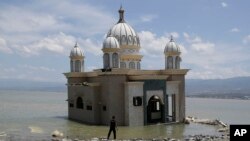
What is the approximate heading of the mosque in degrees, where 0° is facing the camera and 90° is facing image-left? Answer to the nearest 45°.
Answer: approximately 315°
